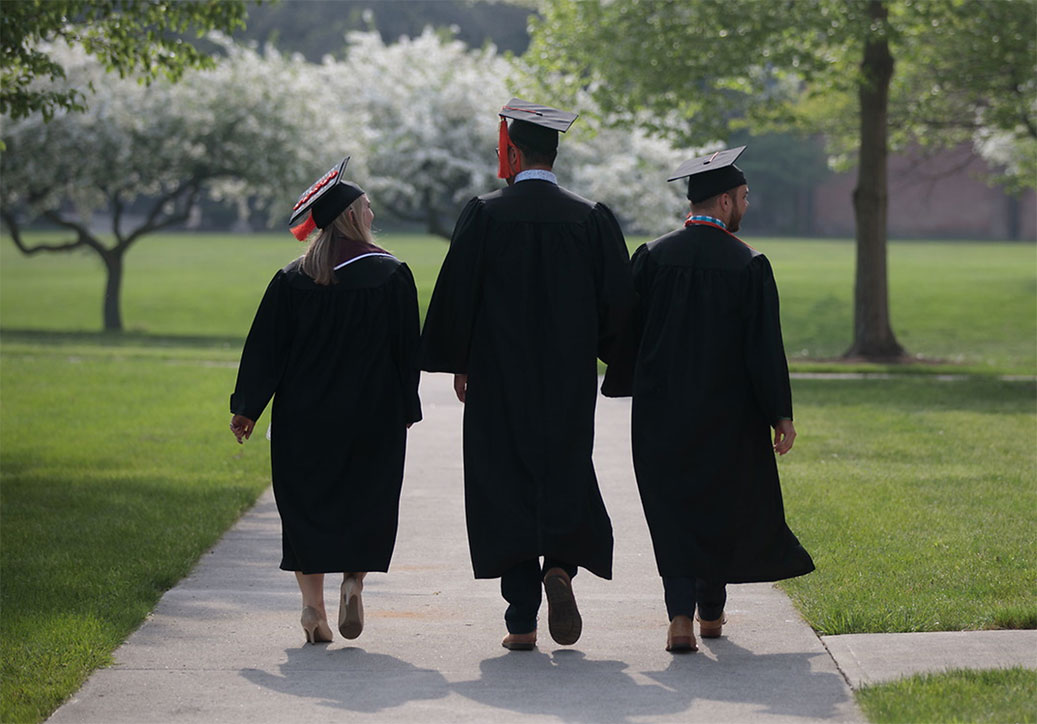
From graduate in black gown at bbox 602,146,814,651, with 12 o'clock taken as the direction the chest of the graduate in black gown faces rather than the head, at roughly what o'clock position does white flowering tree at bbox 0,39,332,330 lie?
The white flowering tree is roughly at 11 o'clock from the graduate in black gown.

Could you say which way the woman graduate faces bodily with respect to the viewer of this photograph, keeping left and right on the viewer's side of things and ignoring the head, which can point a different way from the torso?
facing away from the viewer

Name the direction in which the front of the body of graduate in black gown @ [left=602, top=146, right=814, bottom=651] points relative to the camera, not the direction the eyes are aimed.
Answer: away from the camera

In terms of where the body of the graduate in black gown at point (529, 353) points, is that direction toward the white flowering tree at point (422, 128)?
yes

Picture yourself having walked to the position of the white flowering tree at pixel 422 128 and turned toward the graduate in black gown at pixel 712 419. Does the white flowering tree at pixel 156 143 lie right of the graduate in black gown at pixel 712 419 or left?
right

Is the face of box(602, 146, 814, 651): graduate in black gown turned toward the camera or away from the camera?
away from the camera

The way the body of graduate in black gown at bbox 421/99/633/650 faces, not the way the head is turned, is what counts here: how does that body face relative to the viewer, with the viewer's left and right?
facing away from the viewer

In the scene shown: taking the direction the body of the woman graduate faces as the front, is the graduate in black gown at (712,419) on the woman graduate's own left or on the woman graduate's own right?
on the woman graduate's own right

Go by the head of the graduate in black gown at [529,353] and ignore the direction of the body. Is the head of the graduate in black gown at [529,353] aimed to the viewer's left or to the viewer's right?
to the viewer's left

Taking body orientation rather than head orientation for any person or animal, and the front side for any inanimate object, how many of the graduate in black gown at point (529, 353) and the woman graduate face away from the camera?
2

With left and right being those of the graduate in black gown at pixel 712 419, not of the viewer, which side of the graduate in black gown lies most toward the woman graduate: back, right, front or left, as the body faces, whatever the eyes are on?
left

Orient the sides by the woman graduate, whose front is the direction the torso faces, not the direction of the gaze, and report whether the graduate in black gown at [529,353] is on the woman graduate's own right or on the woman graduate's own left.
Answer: on the woman graduate's own right

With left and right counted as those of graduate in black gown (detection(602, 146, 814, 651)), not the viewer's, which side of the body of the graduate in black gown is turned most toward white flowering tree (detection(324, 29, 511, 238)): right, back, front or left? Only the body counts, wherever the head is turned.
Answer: front
